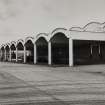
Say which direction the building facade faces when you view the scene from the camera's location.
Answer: facing the viewer and to the left of the viewer
